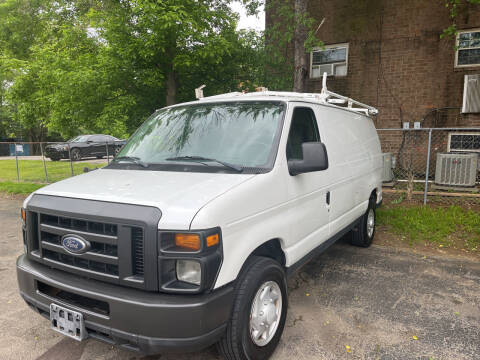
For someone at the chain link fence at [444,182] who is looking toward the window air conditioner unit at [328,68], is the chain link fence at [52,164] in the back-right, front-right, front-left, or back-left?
front-left

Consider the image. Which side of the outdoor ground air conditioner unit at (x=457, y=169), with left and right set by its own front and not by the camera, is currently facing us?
front

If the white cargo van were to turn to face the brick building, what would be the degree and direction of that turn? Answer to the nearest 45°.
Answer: approximately 180°

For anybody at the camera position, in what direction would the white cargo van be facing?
facing the viewer and to the left of the viewer

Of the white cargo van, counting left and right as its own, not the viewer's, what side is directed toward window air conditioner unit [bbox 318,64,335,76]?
back

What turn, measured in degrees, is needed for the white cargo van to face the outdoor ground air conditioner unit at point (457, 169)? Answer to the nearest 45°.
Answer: approximately 180°

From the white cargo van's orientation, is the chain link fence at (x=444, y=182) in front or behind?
behind
